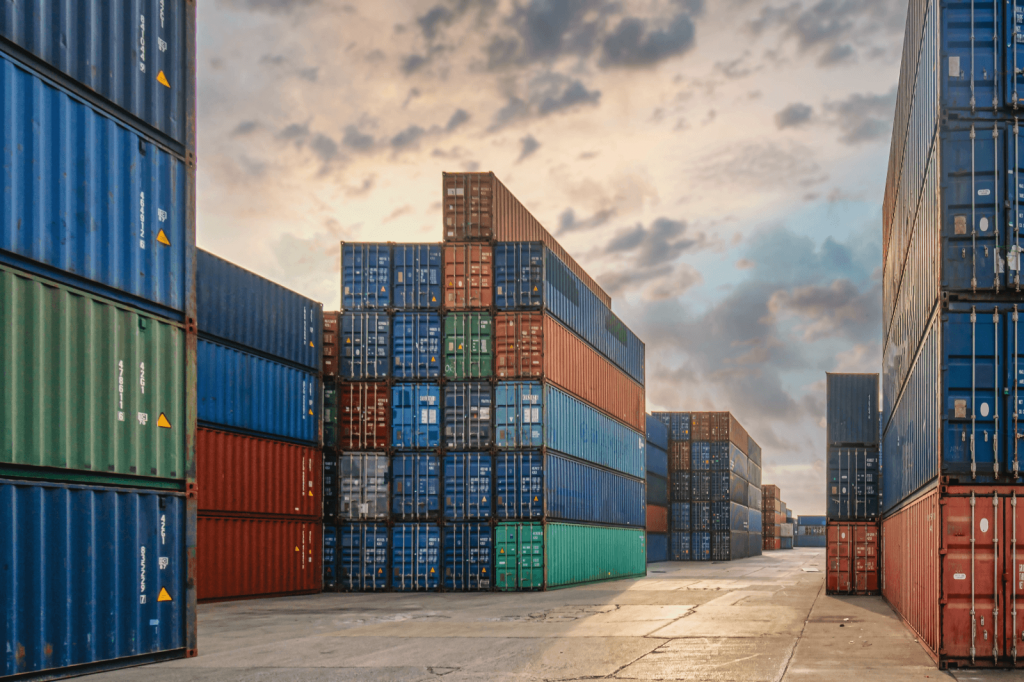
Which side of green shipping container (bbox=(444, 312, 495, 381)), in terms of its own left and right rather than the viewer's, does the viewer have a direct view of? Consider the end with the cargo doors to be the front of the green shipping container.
front

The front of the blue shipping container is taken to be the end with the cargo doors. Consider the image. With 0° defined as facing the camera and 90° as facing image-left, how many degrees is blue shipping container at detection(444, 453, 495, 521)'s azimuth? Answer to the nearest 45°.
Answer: approximately 0°

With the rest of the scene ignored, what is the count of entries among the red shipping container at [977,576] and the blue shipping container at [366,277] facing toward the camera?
2

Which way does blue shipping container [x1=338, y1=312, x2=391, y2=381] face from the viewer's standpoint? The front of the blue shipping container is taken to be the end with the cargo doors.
toward the camera

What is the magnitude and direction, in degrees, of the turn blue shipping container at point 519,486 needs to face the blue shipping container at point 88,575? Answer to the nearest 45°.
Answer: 0° — it already faces it

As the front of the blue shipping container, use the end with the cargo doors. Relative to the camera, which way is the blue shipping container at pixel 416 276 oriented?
toward the camera

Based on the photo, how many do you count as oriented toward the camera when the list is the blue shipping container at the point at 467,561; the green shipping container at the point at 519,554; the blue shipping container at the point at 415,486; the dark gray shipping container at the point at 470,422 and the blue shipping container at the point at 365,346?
5

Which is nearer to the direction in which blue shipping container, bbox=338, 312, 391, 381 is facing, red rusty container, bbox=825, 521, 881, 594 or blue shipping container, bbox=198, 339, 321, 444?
the blue shipping container

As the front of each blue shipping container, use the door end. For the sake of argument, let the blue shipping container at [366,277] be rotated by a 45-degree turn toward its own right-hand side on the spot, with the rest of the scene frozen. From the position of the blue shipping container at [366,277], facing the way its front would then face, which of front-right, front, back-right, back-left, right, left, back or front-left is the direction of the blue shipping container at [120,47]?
front-left
